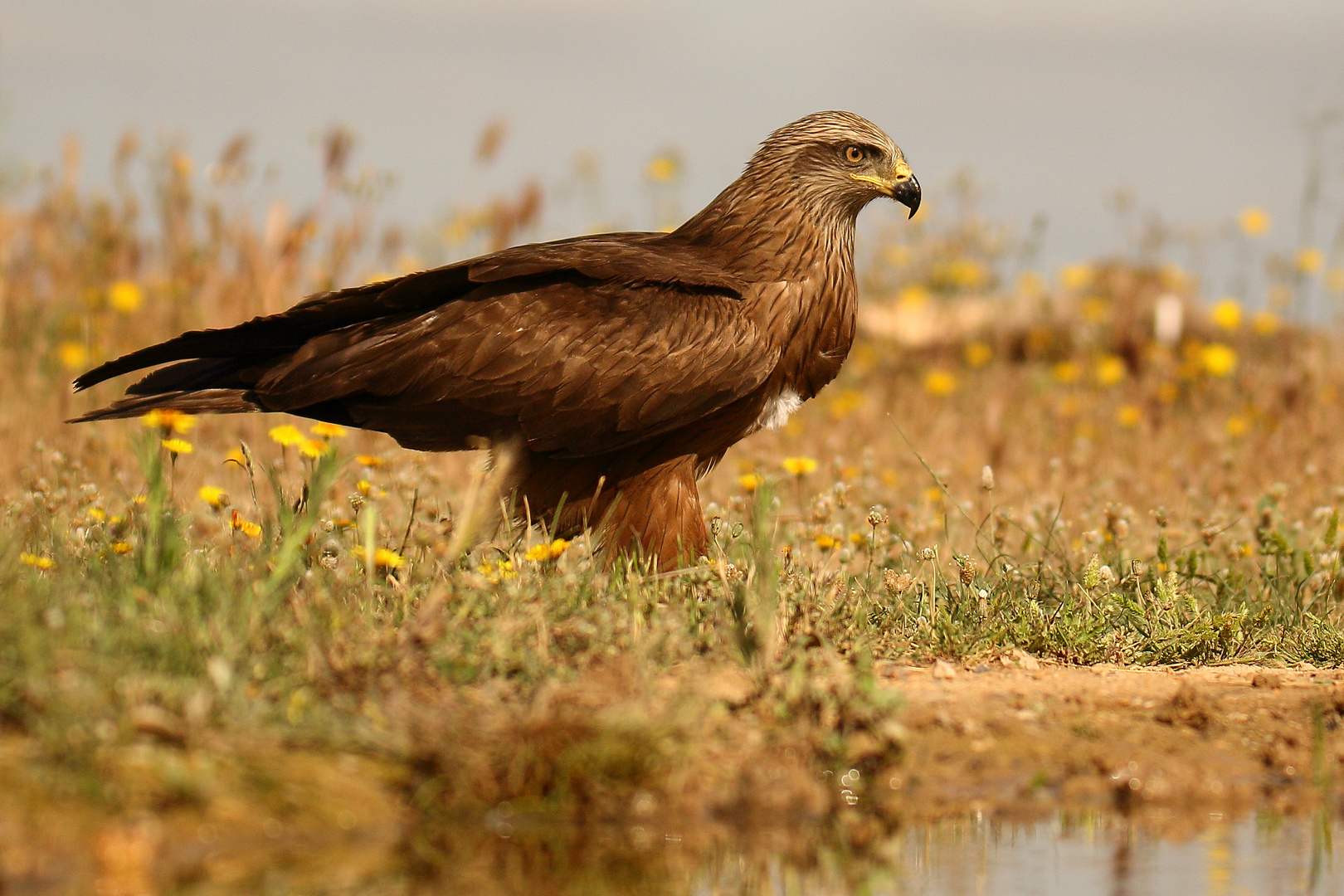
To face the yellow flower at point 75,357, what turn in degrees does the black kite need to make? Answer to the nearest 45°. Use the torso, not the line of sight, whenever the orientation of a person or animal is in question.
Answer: approximately 135° to its left

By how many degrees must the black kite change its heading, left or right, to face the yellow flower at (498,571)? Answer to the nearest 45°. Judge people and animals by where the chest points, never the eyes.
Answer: approximately 90° to its right

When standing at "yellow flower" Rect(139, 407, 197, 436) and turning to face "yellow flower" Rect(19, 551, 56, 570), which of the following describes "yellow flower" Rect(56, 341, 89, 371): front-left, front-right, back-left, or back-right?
back-right

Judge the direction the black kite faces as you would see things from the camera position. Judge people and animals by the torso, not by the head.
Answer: facing to the right of the viewer

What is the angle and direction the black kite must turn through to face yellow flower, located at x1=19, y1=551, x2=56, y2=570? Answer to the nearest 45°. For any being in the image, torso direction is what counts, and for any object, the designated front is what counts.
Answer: approximately 135° to its right

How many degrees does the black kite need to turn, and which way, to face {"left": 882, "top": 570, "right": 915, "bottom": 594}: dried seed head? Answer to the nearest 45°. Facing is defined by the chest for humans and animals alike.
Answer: approximately 45° to its right

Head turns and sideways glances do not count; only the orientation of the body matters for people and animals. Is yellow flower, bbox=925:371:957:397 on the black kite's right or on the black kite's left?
on its left

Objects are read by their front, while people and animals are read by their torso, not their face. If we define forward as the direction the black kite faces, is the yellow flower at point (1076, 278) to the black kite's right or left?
on its left

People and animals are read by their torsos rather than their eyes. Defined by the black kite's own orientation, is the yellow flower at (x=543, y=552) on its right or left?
on its right

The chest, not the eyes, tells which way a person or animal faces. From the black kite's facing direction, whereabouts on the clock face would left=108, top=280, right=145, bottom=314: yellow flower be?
The yellow flower is roughly at 8 o'clock from the black kite.

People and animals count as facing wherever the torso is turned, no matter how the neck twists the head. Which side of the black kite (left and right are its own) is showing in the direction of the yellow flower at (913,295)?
left

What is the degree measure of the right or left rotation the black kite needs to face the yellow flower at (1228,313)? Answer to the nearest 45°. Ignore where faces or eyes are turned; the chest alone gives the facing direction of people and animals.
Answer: approximately 45° to its left
